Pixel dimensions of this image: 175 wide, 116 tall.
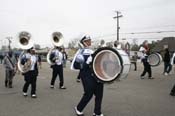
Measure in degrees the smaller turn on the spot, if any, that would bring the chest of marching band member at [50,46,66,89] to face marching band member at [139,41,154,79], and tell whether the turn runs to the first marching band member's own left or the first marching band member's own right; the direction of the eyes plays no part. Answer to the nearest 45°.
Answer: approximately 45° to the first marching band member's own left

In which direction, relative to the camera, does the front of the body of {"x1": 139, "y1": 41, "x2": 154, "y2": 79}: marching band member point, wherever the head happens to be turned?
to the viewer's right

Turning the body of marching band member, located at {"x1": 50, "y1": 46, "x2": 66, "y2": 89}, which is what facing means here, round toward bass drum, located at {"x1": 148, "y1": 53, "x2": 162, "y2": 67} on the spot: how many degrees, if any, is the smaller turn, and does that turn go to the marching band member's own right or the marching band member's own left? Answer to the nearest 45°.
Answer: approximately 45° to the marching band member's own left

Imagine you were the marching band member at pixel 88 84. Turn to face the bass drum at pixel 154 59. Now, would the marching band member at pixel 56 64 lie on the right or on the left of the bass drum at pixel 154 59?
left

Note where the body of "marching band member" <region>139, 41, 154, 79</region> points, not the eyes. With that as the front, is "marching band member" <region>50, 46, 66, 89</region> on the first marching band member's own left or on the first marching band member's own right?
on the first marching band member's own right

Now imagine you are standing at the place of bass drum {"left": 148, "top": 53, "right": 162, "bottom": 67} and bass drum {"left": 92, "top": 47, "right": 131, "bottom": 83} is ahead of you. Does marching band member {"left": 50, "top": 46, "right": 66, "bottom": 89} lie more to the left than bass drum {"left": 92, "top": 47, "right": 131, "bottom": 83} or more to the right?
right
